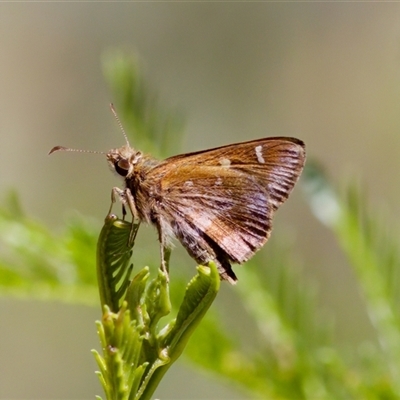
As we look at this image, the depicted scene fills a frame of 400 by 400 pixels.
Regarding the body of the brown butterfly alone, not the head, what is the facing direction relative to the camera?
to the viewer's left
